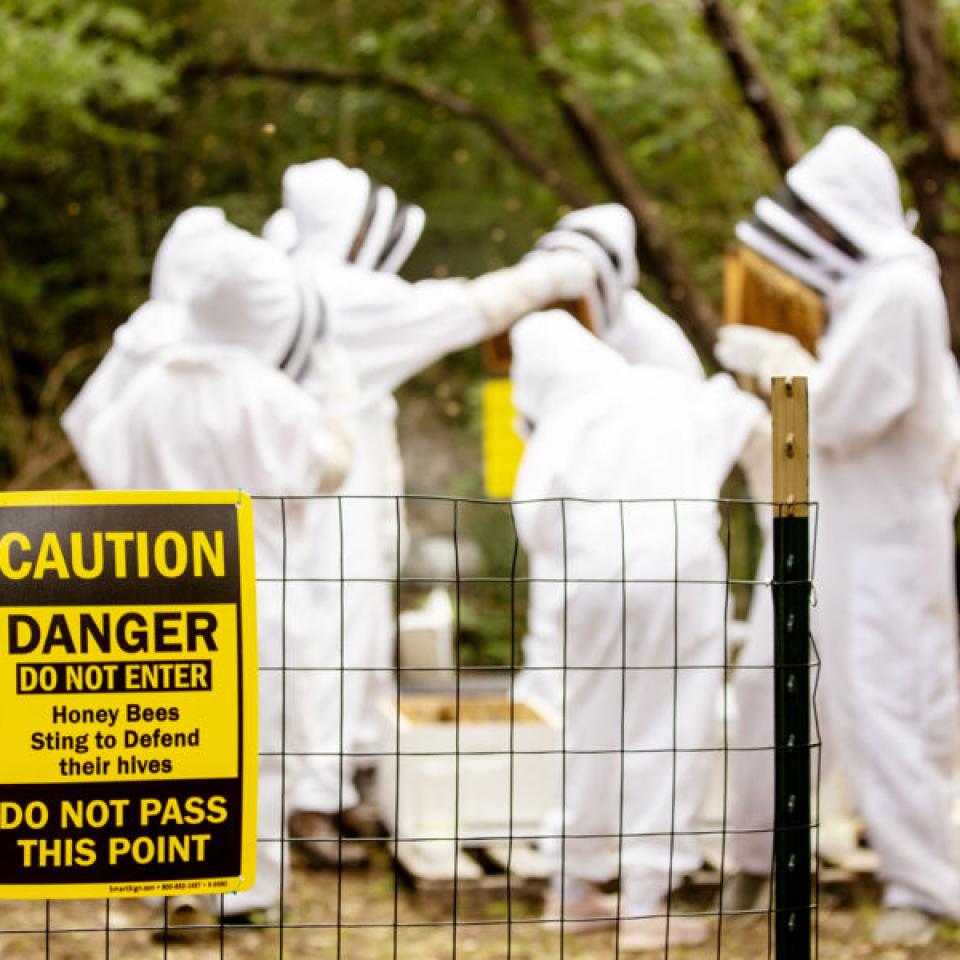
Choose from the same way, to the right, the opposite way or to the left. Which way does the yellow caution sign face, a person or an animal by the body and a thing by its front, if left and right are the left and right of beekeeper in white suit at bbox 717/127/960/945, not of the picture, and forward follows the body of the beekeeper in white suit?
to the left

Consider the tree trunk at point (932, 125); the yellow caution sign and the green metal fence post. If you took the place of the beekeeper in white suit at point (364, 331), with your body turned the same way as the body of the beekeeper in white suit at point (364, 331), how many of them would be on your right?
2

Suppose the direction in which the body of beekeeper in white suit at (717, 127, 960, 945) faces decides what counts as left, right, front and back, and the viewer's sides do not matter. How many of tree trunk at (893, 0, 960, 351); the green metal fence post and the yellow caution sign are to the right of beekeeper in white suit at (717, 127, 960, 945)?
1

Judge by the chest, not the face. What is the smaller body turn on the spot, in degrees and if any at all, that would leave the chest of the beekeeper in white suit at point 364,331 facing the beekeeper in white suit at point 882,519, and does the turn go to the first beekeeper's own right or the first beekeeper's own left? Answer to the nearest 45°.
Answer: approximately 45° to the first beekeeper's own right

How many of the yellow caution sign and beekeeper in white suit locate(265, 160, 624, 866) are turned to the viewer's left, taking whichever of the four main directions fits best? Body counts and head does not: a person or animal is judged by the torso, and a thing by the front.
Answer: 0

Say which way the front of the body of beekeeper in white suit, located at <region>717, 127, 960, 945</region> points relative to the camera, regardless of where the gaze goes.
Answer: to the viewer's left

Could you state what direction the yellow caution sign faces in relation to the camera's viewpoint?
facing the viewer

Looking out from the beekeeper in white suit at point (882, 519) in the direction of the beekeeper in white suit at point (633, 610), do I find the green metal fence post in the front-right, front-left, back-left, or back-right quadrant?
front-left

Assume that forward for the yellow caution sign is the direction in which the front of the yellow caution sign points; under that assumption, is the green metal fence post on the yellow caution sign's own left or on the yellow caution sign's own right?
on the yellow caution sign's own left

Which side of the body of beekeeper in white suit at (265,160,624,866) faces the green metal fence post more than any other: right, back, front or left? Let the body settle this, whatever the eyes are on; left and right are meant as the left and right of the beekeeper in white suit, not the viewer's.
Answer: right

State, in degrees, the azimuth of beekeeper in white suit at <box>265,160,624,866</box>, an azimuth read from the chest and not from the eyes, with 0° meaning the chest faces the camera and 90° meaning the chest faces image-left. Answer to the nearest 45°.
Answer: approximately 270°
